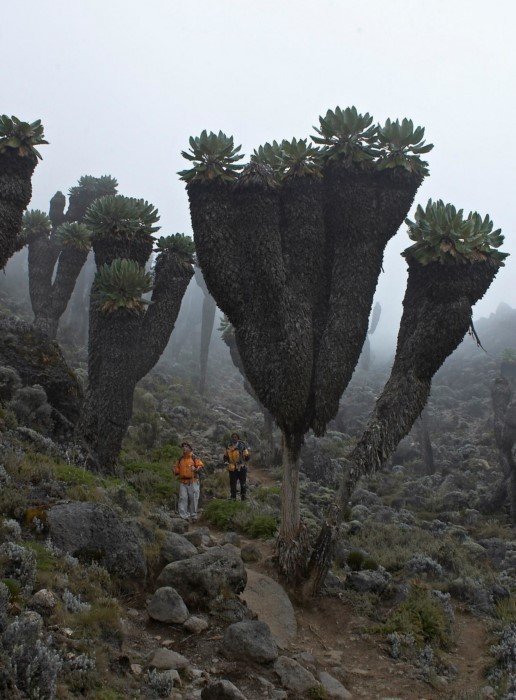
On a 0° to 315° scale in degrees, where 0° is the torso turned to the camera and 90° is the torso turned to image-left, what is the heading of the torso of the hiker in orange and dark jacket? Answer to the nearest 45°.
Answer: approximately 0°

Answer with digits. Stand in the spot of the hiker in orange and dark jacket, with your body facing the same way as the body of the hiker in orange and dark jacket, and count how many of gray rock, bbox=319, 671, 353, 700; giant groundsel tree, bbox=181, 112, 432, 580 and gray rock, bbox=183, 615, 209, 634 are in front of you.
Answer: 3

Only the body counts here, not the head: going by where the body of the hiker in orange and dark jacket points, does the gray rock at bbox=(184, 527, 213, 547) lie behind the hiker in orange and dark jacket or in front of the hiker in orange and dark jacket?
in front

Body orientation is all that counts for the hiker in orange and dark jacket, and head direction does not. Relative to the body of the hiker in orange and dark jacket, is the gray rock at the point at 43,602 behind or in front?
in front

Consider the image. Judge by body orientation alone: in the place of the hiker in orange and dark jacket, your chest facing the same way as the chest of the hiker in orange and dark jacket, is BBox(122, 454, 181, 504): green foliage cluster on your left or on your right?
on your right

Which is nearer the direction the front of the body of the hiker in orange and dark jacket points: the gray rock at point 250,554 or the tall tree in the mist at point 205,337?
the gray rock

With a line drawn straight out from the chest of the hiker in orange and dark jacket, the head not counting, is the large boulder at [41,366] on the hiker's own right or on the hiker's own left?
on the hiker's own right

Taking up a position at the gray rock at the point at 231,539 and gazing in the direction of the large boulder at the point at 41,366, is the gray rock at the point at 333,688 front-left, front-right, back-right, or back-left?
back-left

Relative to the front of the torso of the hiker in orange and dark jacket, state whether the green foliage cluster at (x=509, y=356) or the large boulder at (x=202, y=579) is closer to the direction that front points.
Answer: the large boulder

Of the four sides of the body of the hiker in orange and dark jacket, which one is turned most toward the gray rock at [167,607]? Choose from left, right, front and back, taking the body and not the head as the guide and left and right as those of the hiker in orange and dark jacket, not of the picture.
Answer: front
